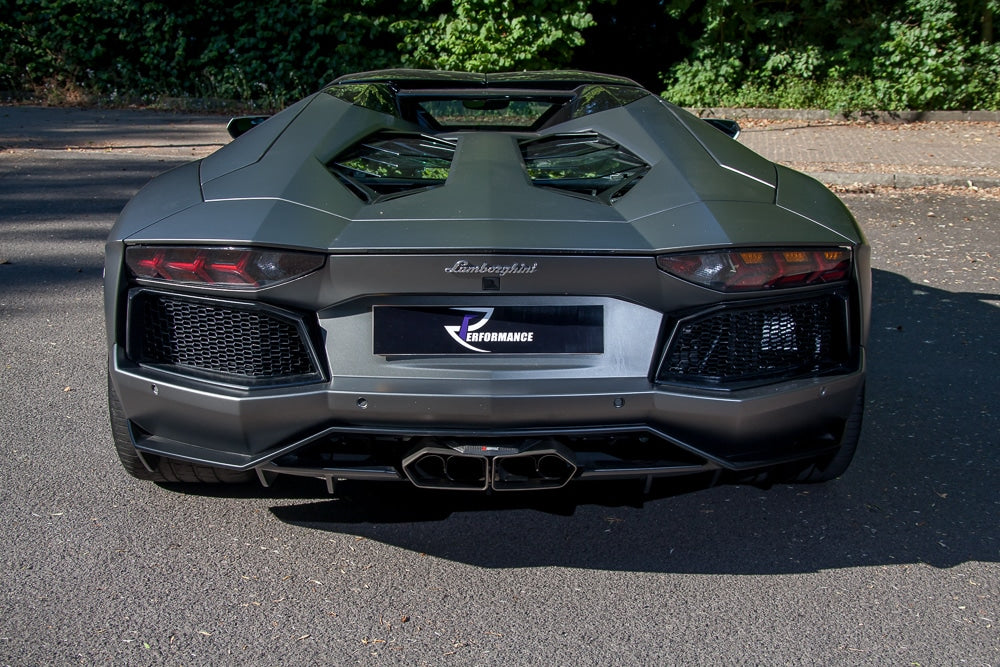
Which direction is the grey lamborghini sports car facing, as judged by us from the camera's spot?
facing away from the viewer

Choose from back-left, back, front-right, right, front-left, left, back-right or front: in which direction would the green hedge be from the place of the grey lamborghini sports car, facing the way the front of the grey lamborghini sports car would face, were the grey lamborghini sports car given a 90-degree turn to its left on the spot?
right
